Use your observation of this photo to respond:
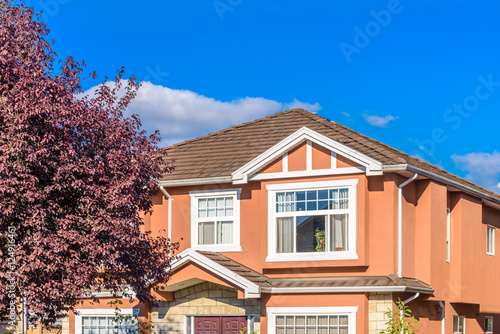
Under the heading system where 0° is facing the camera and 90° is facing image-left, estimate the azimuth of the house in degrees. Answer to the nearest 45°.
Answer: approximately 45°

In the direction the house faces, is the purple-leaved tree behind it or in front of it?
in front
